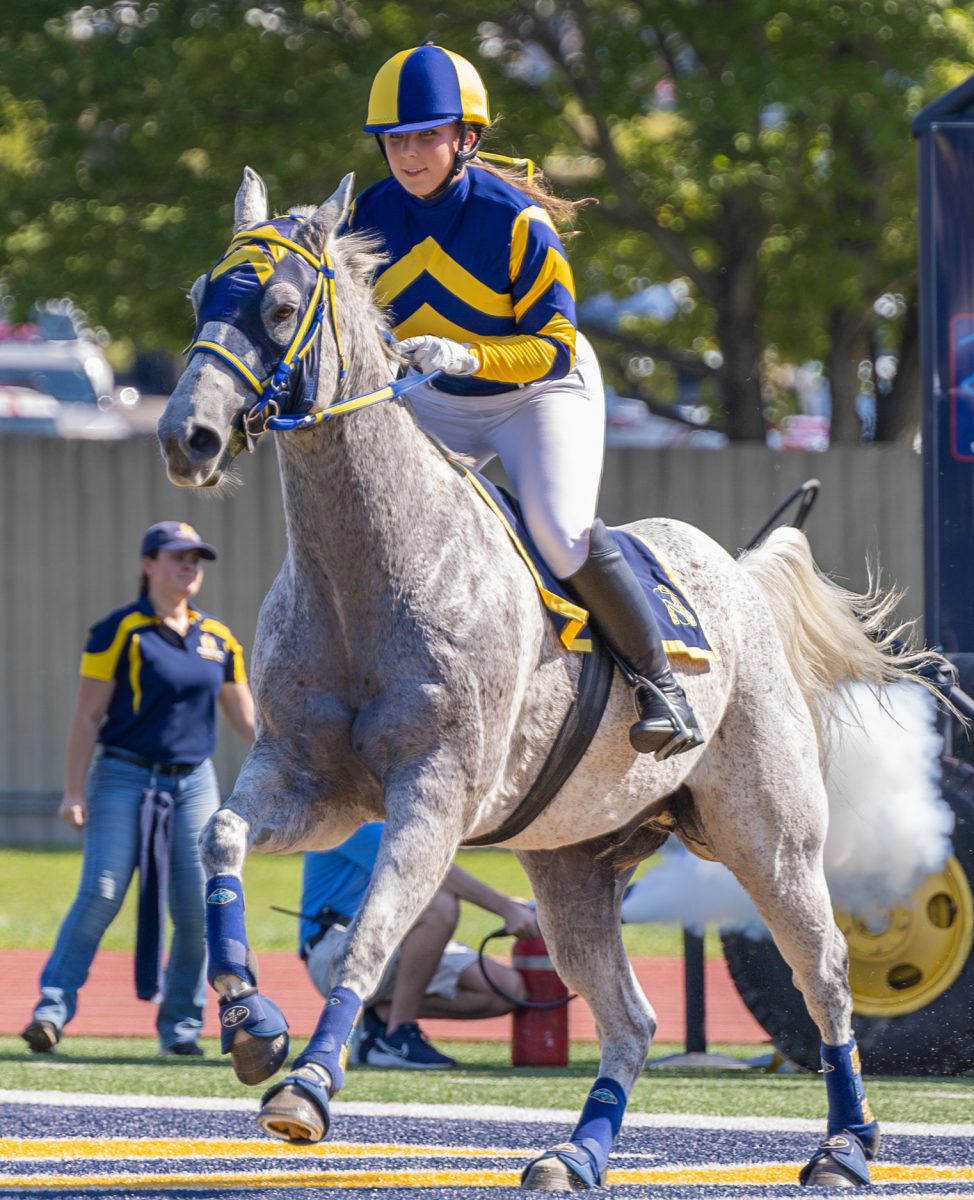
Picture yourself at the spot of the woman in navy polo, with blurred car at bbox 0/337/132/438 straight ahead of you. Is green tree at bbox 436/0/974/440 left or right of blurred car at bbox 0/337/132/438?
right

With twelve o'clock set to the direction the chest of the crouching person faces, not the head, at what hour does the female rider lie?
The female rider is roughly at 3 o'clock from the crouching person.

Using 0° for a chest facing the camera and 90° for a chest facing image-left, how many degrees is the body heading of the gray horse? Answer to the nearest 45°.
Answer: approximately 45°

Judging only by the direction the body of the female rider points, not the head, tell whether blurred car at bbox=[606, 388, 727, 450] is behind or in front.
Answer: behind

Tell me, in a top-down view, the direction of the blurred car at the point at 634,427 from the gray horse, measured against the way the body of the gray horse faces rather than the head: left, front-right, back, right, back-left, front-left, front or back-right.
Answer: back-right

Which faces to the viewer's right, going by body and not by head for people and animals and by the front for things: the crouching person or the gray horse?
the crouching person

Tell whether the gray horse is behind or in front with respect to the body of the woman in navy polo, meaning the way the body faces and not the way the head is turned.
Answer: in front

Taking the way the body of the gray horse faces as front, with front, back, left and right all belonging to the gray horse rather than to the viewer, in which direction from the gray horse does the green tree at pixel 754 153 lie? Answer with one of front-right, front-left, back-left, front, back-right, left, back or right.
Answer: back-right

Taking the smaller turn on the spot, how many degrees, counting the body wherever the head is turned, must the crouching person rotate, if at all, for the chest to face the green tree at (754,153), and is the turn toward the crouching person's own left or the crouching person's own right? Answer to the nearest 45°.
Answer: approximately 90° to the crouching person's own left

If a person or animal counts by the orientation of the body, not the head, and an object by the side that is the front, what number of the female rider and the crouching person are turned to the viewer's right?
1

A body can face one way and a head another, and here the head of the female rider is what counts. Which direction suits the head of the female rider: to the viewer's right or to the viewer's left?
to the viewer's left

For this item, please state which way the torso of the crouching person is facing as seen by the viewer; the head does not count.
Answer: to the viewer's right

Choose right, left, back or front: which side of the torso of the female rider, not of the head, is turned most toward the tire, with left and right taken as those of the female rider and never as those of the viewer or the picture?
back

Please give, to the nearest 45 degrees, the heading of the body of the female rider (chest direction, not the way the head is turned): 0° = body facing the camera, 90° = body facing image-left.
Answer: approximately 45°
